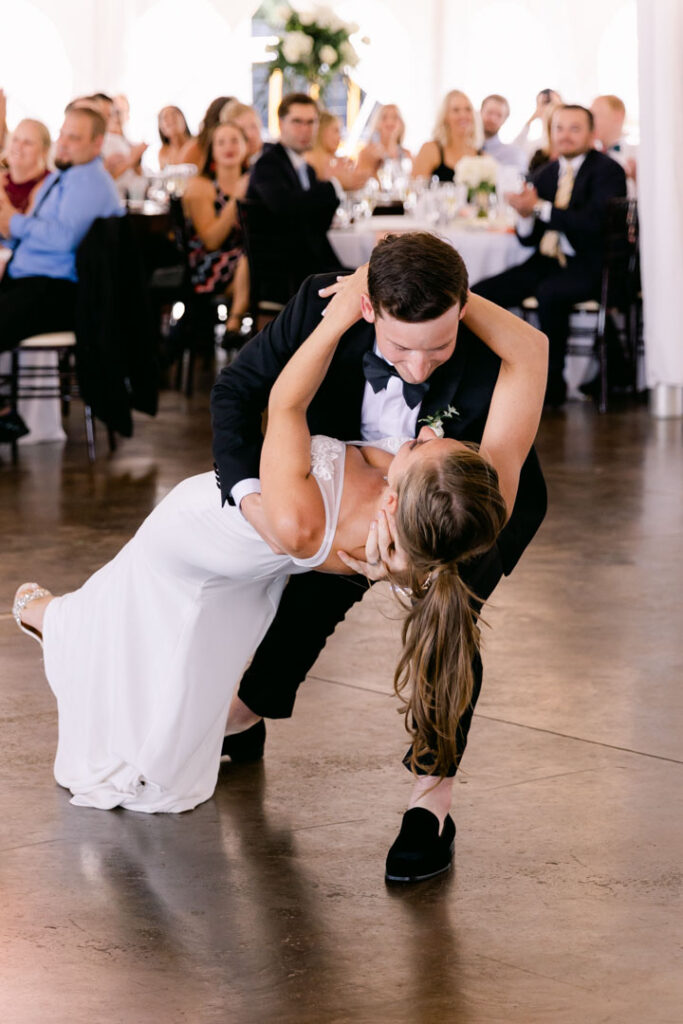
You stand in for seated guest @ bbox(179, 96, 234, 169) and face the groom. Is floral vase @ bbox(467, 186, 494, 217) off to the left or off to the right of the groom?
left

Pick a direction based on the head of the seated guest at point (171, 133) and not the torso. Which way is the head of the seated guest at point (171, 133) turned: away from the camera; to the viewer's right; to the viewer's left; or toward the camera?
toward the camera

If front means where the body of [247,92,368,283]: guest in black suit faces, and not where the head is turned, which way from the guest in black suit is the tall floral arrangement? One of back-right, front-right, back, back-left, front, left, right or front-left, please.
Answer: back-left

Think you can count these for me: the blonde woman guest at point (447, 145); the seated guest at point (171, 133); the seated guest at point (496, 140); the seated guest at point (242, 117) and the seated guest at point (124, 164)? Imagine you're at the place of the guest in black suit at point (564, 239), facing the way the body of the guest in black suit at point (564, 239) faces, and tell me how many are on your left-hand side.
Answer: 0

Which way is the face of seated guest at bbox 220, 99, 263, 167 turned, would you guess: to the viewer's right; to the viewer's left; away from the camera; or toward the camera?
toward the camera

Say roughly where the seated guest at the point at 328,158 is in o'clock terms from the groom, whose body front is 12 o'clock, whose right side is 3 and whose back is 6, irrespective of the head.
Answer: The seated guest is roughly at 6 o'clock from the groom.

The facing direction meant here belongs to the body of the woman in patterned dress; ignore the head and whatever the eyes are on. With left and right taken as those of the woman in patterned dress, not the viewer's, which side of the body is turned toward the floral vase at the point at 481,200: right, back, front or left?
front

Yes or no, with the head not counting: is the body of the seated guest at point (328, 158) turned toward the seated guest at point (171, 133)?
no

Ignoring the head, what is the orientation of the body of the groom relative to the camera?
toward the camera

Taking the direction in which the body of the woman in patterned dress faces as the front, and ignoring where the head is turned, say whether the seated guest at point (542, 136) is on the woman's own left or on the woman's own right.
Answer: on the woman's own left

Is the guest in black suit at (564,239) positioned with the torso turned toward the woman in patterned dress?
no

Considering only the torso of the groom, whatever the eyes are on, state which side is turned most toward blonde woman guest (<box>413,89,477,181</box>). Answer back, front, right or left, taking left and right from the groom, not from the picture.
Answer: back

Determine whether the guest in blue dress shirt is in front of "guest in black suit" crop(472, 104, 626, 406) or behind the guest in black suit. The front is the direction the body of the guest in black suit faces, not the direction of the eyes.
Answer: in front

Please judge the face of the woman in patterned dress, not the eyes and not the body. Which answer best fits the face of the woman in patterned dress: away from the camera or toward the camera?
toward the camera

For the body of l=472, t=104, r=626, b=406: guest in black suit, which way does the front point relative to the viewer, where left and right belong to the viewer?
facing the viewer and to the left of the viewer

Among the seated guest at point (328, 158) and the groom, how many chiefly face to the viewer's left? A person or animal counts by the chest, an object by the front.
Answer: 0

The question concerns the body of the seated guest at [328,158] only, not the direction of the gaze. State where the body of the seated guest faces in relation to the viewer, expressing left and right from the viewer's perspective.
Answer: facing the viewer and to the right of the viewer

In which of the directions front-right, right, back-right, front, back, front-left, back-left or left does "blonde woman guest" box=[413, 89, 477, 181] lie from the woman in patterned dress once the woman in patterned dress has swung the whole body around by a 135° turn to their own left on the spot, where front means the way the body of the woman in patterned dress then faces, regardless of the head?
front-right
